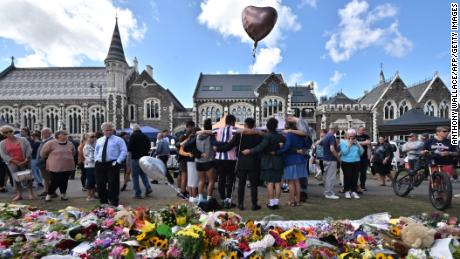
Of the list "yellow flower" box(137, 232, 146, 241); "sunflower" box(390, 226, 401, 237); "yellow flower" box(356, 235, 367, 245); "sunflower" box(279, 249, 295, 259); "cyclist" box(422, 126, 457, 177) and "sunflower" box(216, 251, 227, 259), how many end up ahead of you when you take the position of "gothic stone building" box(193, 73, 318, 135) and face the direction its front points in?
6

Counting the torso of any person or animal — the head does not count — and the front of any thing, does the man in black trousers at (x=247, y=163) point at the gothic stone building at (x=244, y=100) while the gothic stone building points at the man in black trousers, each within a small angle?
yes

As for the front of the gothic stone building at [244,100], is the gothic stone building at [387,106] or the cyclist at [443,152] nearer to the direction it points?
the cyclist

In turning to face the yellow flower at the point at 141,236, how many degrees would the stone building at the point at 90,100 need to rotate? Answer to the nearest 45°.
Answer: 0° — it already faces it

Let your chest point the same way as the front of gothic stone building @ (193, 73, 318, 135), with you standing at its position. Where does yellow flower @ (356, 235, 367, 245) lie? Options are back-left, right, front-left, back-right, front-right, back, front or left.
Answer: front

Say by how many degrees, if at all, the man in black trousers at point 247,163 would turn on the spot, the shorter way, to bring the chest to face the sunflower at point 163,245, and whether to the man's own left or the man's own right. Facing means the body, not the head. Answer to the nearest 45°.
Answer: approximately 180°

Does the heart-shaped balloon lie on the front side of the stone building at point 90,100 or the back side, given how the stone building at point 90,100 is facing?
on the front side

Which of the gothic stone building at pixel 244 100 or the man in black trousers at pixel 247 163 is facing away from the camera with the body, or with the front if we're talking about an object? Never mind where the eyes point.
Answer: the man in black trousers

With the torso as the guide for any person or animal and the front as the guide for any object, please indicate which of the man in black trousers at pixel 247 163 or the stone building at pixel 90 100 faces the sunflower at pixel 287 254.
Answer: the stone building

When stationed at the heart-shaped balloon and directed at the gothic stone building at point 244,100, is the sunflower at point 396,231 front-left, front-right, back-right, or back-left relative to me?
back-right

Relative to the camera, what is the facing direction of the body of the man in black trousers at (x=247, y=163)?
away from the camera

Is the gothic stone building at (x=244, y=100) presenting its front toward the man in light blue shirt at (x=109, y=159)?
yes

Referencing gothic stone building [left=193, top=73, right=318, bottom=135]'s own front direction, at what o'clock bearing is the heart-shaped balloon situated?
The heart-shaped balloon is roughly at 12 o'clock from the gothic stone building.

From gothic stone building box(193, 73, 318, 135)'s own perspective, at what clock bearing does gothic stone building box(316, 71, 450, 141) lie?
gothic stone building box(316, 71, 450, 141) is roughly at 9 o'clock from gothic stone building box(193, 73, 318, 135).

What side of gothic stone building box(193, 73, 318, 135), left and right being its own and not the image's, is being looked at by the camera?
front

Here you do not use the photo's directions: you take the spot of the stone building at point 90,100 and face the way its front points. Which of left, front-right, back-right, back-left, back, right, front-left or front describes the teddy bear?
front

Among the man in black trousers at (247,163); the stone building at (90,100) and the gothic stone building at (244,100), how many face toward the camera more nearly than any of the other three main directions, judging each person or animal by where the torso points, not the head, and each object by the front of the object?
2

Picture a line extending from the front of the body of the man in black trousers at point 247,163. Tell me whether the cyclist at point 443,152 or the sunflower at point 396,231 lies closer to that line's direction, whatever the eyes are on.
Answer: the cyclist

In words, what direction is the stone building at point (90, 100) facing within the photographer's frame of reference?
facing the viewer
